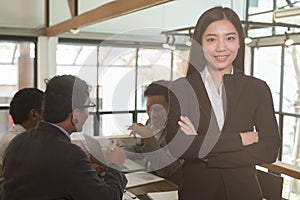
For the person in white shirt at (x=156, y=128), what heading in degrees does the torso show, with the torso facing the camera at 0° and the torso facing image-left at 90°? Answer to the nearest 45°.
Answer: approximately 45°

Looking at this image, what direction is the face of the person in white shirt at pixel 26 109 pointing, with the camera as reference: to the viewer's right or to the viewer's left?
to the viewer's right

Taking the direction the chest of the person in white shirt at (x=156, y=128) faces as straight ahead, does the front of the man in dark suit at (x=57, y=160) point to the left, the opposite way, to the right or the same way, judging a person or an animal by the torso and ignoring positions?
the opposite way

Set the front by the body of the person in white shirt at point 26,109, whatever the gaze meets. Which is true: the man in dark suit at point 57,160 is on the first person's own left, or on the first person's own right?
on the first person's own right

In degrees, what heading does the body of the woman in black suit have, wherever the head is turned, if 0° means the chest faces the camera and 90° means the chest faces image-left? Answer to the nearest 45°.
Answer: approximately 0°

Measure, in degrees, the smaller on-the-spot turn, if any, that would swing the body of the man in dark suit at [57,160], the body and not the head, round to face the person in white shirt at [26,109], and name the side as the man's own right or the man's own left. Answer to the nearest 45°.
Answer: approximately 45° to the man's own left

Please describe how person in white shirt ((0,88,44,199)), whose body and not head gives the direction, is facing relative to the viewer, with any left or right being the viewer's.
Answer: facing away from the viewer and to the right of the viewer
